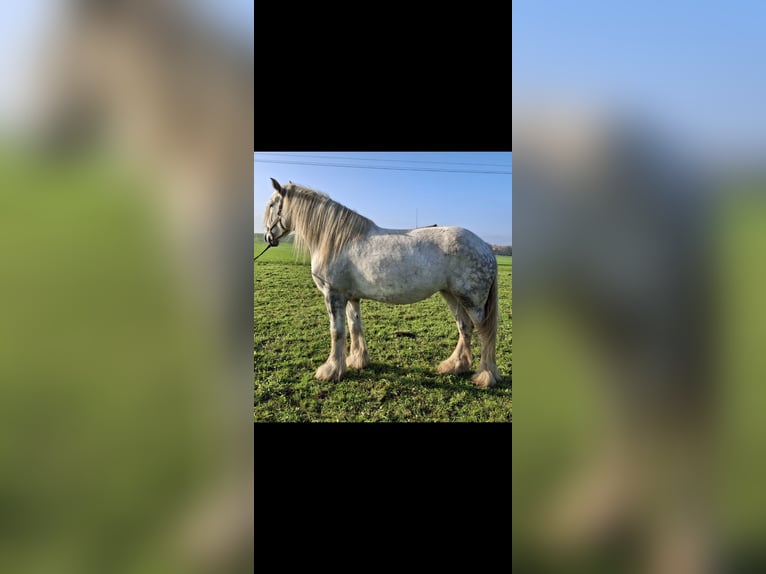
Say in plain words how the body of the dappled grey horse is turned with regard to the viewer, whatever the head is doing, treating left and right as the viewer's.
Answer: facing to the left of the viewer
